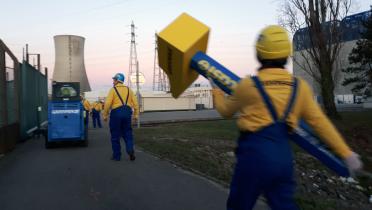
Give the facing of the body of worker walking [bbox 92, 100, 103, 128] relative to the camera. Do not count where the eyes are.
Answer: away from the camera

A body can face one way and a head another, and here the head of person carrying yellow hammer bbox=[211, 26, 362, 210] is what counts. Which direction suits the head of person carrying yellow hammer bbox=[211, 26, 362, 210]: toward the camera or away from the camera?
away from the camera

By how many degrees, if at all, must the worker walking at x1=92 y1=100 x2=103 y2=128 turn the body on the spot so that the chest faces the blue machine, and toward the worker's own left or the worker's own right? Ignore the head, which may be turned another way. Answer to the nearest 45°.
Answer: approximately 180°

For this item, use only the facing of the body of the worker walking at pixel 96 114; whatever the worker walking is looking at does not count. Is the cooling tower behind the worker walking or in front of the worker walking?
in front

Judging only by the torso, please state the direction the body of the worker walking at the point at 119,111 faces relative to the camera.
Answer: away from the camera

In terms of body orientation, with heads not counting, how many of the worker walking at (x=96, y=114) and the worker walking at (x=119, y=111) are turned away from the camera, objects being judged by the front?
2

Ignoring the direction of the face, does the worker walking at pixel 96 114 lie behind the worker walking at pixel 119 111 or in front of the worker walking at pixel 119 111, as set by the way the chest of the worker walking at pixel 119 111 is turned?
in front

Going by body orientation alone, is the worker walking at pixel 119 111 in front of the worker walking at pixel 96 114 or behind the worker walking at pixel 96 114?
behind
